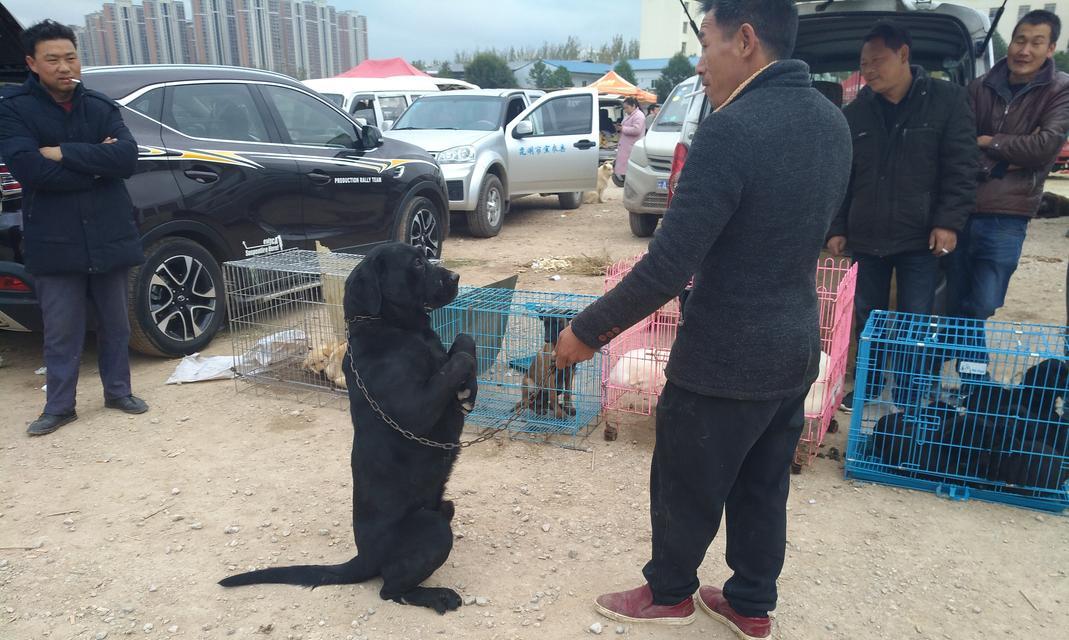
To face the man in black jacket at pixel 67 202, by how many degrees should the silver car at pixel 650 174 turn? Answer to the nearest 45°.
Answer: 0° — it already faces them

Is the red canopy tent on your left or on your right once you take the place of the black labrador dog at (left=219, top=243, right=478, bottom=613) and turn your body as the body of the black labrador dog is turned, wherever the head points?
on your left

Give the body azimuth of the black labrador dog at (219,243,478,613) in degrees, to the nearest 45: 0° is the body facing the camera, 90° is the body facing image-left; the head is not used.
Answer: approximately 270°

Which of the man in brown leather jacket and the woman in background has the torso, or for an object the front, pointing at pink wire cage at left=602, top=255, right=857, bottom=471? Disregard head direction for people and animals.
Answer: the man in brown leather jacket

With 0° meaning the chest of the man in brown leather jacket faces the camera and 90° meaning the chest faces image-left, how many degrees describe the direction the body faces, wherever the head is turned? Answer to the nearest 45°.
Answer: approximately 45°
